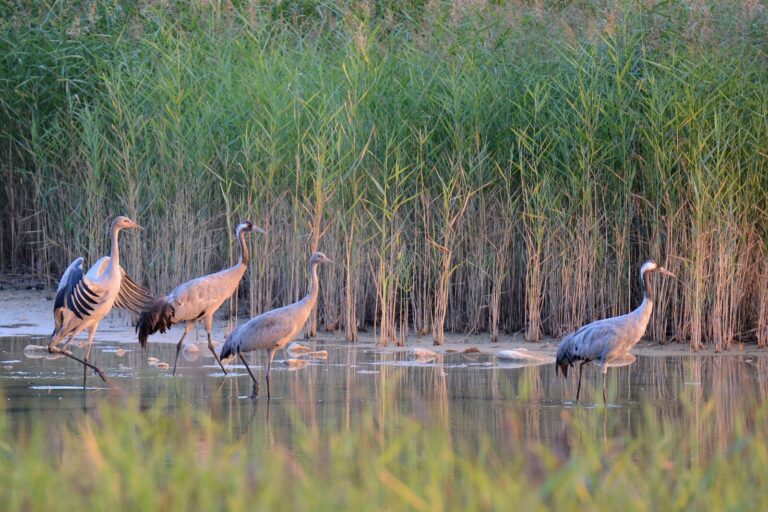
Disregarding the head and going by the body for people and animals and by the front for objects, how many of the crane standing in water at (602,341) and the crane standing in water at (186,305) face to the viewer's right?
2

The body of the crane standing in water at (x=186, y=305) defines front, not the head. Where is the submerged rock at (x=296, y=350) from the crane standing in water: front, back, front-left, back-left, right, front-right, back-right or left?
front-left

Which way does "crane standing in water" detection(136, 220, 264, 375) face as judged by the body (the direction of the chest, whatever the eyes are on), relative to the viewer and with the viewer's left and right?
facing to the right of the viewer

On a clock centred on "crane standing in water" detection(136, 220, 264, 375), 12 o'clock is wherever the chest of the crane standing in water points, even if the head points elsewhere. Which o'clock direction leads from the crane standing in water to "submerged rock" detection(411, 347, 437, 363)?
The submerged rock is roughly at 12 o'clock from the crane standing in water.

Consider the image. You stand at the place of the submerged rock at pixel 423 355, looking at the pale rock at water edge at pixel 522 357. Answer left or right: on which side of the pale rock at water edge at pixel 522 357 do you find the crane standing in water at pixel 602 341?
right

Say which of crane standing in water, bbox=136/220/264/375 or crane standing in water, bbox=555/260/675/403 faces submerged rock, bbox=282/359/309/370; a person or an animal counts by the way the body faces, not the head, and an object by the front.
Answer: crane standing in water, bbox=136/220/264/375

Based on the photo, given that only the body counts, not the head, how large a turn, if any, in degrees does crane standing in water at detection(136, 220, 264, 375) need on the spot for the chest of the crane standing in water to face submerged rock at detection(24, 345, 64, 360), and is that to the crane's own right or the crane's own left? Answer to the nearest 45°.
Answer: approximately 135° to the crane's own left

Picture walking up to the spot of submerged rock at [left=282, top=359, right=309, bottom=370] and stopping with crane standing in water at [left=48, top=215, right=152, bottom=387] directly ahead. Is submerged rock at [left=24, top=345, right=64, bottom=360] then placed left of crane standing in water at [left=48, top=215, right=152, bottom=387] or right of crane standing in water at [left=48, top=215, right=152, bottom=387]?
right

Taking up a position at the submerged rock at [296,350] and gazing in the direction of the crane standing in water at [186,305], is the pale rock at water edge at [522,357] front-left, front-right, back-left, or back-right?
back-left

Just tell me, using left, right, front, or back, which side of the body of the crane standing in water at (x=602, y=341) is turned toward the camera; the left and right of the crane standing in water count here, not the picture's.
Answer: right

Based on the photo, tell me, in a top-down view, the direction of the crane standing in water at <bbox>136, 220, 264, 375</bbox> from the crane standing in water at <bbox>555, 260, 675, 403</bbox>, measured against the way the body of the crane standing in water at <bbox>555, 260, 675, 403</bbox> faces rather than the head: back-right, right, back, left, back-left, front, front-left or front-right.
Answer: back

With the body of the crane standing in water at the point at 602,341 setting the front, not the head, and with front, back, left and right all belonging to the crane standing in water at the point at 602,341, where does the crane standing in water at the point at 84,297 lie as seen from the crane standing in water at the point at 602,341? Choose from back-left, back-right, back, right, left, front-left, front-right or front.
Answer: back

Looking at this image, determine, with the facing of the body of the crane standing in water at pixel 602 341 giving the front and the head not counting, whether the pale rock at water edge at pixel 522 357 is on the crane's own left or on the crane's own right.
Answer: on the crane's own left
